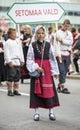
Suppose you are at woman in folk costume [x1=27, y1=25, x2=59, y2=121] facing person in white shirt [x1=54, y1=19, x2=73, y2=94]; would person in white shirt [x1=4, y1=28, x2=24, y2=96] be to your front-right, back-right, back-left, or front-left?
front-left

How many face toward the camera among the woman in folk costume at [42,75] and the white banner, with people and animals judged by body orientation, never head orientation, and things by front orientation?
2

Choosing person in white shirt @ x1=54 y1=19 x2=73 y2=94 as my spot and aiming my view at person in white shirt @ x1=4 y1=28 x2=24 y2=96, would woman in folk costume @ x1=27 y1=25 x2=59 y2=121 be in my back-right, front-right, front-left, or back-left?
front-left

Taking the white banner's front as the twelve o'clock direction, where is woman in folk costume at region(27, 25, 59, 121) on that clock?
The woman in folk costume is roughly at 12 o'clock from the white banner.

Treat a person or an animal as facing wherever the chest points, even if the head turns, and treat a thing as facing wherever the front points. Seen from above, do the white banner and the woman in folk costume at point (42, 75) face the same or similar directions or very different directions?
same or similar directions

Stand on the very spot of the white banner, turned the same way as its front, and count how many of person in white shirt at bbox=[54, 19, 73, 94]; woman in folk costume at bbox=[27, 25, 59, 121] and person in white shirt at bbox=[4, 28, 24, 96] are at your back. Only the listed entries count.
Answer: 0

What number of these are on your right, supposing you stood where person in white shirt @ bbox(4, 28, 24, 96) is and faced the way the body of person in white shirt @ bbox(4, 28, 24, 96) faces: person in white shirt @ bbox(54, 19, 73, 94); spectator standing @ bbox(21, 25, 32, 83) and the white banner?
0

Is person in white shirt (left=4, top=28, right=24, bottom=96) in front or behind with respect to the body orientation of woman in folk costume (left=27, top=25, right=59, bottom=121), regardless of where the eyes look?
behind

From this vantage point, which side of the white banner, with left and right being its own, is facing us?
front

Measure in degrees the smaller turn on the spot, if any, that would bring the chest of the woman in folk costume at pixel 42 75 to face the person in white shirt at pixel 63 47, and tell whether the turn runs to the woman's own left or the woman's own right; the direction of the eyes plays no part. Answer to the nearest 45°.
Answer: approximately 180°
